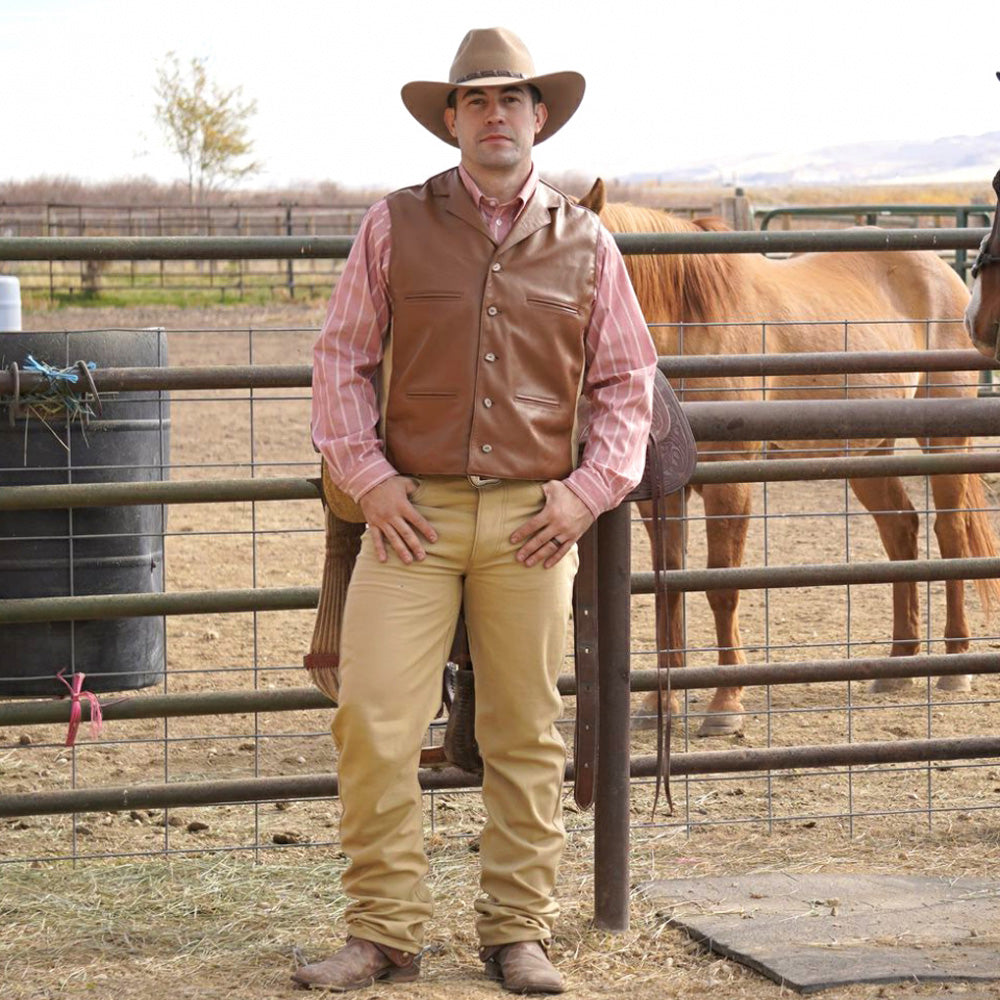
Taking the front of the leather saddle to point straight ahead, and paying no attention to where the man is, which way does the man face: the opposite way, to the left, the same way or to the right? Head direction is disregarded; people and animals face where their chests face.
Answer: to the left

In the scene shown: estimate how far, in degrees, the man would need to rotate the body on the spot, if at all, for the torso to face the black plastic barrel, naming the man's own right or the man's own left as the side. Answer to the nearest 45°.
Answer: approximately 135° to the man's own right

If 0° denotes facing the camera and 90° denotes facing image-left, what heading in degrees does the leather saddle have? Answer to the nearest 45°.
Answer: approximately 90°

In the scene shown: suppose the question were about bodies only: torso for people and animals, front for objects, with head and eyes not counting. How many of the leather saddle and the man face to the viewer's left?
1

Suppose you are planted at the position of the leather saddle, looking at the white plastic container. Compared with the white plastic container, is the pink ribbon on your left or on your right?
left

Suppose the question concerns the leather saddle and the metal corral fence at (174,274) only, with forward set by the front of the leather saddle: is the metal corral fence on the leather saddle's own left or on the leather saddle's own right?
on the leather saddle's own right

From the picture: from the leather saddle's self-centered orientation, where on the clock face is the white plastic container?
The white plastic container is roughly at 2 o'clock from the leather saddle.

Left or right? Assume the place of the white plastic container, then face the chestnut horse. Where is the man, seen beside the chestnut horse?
right
